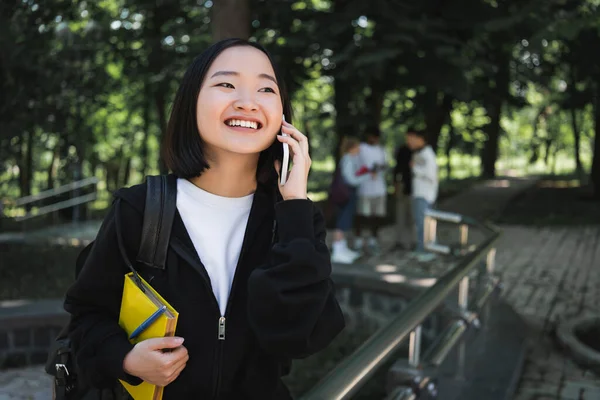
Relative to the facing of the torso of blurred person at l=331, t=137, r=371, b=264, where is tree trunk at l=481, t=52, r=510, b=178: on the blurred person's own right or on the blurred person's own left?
on the blurred person's own left

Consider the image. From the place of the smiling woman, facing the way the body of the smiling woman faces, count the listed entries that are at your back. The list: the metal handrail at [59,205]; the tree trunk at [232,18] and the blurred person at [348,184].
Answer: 3

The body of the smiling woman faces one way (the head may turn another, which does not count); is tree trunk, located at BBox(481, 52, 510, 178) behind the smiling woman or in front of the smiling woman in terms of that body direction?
behind

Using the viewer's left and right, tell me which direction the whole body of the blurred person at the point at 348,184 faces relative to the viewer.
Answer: facing to the right of the viewer

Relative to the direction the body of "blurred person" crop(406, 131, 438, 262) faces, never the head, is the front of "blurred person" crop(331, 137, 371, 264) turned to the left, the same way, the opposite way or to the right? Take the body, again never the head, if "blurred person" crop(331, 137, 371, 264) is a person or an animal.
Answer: the opposite way

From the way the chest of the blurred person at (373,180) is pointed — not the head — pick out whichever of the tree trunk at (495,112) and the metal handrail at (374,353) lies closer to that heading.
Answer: the metal handrail

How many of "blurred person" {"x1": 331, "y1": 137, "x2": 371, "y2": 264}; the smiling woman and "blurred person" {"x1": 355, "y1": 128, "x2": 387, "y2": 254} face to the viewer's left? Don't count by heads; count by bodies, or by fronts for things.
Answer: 0

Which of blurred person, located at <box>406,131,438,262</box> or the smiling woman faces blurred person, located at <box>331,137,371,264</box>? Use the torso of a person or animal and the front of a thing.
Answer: blurred person, located at <box>406,131,438,262</box>

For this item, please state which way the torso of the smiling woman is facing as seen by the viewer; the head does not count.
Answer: toward the camera

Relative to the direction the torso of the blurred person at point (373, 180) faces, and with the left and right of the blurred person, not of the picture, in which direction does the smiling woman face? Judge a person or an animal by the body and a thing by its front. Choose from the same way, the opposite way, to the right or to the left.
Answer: the same way

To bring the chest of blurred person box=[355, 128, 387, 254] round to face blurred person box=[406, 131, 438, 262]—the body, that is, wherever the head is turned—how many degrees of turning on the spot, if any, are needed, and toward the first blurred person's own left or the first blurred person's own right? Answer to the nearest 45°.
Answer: approximately 90° to the first blurred person's own left

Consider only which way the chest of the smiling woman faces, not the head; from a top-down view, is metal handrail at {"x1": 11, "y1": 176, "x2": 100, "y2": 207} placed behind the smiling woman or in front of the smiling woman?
behind

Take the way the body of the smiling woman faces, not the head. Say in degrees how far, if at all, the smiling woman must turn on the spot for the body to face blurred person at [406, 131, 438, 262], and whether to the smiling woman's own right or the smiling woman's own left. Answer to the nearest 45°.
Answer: approximately 180°

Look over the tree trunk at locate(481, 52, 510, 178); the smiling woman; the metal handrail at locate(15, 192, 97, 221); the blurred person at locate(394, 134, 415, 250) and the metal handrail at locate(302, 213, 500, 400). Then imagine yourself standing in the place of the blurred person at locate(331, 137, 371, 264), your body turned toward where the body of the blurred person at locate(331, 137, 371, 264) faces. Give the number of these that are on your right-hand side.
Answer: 2

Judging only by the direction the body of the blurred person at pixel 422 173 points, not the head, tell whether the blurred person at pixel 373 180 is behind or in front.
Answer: in front

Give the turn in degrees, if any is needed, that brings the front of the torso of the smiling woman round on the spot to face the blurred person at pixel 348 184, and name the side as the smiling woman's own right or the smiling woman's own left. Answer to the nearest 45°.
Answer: approximately 180°

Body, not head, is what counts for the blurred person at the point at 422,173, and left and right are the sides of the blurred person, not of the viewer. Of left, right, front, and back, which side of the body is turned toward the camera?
left

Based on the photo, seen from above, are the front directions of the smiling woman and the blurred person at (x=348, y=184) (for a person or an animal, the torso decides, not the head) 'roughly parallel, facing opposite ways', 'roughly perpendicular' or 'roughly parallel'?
roughly perpendicular

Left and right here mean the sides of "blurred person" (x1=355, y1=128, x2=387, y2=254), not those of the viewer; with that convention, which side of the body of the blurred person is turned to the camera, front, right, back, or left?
front
